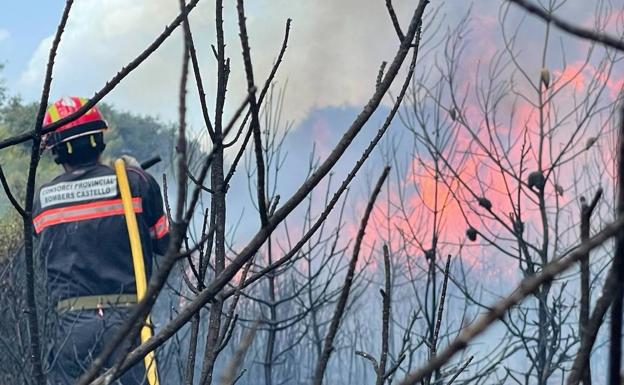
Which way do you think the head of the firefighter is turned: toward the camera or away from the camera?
away from the camera

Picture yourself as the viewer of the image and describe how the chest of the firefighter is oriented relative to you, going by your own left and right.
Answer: facing away from the viewer and to the right of the viewer
